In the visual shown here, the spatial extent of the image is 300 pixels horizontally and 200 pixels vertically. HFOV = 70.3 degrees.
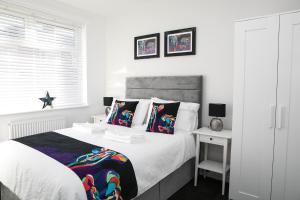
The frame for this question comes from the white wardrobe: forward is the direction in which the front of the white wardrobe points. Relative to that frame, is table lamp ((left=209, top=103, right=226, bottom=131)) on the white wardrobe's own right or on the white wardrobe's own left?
on the white wardrobe's own right

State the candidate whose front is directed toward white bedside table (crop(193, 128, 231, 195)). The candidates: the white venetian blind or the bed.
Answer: the white venetian blind

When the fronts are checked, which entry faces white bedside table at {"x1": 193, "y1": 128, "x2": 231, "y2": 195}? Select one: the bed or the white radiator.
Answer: the white radiator

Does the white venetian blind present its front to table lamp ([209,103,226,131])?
yes

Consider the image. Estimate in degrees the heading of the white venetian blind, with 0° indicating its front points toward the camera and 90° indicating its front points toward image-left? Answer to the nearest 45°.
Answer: approximately 315°

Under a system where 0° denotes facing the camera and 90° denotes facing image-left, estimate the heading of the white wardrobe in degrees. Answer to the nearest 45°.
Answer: approximately 45°

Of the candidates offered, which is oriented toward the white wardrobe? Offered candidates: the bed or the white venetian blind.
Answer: the white venetian blind

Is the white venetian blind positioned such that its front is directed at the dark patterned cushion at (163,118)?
yes
